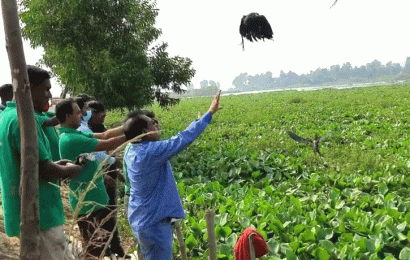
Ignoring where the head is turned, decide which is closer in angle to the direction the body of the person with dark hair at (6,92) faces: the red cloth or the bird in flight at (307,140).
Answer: the bird in flight

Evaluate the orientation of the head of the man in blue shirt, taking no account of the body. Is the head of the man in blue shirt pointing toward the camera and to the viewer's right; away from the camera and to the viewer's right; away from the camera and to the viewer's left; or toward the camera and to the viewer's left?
away from the camera and to the viewer's right

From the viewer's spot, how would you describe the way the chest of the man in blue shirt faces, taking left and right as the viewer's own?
facing away from the viewer and to the right of the viewer

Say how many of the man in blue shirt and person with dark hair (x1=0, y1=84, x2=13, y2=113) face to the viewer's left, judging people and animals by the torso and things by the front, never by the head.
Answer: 0

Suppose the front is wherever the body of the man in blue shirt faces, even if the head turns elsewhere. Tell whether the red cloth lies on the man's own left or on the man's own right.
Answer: on the man's own right

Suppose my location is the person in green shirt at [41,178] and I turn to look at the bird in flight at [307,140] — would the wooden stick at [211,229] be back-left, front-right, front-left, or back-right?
front-right

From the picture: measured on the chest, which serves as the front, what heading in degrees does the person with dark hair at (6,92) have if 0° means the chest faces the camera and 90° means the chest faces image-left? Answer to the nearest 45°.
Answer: approximately 270°

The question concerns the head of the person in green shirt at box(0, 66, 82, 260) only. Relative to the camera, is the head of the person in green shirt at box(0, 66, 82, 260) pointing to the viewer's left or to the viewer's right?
to the viewer's right

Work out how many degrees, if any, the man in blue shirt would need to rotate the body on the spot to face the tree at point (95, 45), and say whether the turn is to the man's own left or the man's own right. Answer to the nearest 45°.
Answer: approximately 45° to the man's own left

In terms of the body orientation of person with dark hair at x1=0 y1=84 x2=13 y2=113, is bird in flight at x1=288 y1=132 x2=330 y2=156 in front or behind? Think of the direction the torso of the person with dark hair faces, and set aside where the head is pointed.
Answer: in front

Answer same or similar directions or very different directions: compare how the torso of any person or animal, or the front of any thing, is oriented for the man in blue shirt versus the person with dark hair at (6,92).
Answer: same or similar directions

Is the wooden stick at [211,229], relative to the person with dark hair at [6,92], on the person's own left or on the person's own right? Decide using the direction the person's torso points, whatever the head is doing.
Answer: on the person's own right
